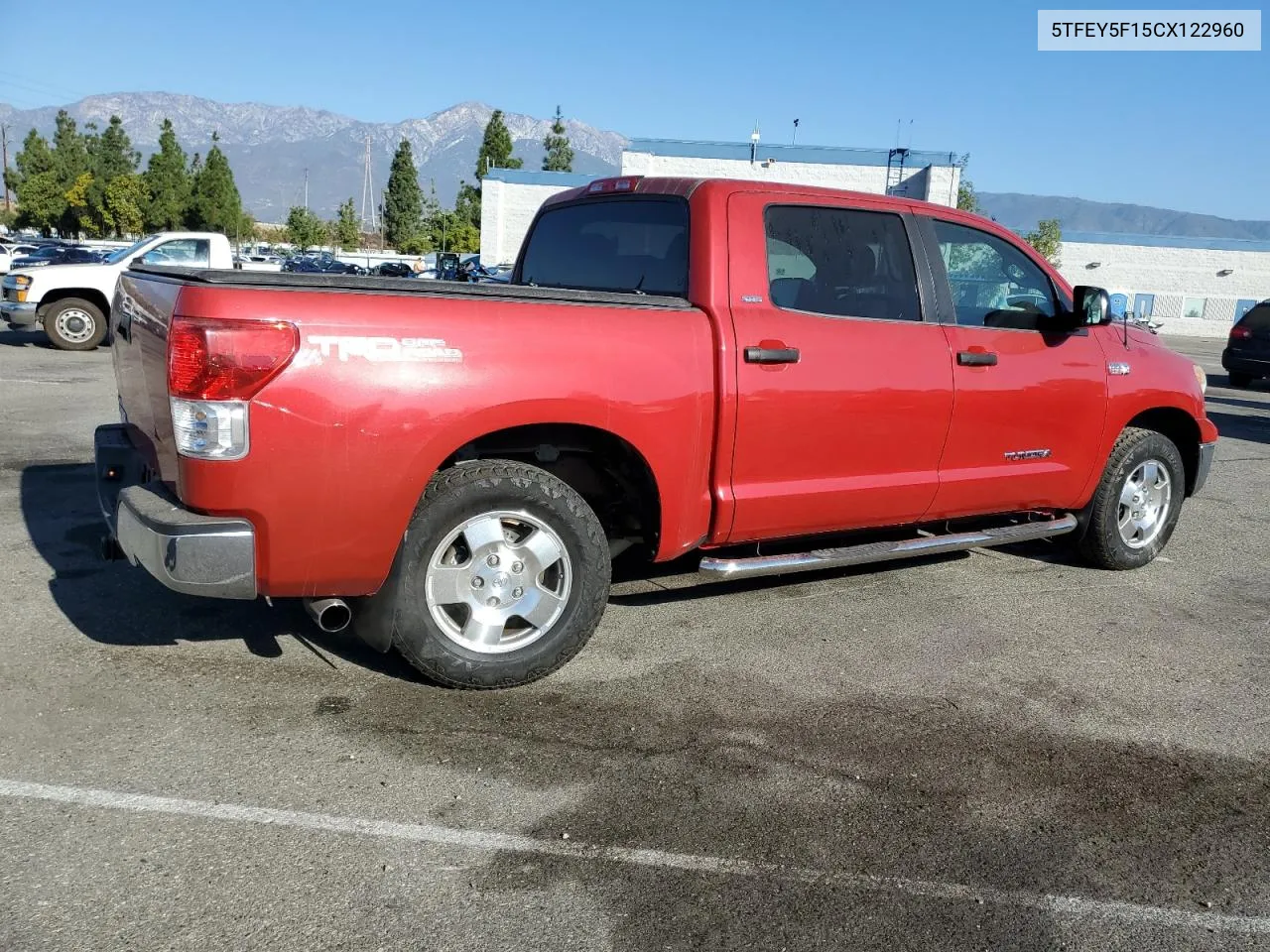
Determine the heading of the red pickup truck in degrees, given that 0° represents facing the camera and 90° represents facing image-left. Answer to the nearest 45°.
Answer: approximately 225°

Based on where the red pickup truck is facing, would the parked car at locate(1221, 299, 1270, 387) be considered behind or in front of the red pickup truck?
in front

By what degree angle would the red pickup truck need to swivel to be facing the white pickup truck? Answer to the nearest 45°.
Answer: approximately 90° to its left

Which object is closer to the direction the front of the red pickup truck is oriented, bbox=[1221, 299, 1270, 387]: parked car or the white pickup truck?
the parked car

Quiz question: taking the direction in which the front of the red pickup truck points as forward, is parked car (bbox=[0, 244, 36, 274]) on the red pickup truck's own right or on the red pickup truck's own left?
on the red pickup truck's own left
